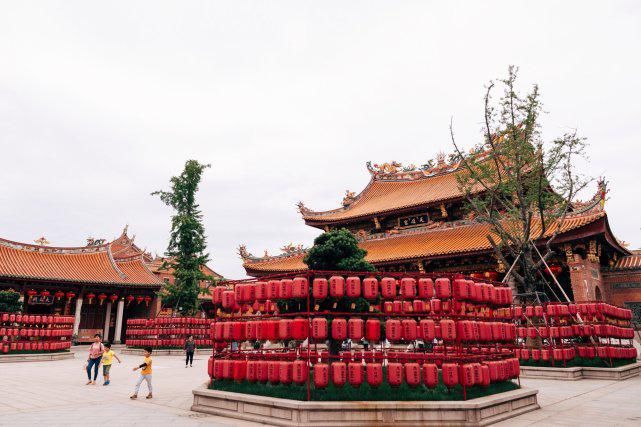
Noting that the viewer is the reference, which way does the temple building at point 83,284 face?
facing the viewer and to the right of the viewer

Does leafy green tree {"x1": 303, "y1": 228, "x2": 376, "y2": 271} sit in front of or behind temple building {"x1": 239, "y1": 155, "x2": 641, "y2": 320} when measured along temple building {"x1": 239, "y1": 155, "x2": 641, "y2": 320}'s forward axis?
in front

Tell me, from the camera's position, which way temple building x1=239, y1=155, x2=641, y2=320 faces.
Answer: facing the viewer and to the left of the viewer

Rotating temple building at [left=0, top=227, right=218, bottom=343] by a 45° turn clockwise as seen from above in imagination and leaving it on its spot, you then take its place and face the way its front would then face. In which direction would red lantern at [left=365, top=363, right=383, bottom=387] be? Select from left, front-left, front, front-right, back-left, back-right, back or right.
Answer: front

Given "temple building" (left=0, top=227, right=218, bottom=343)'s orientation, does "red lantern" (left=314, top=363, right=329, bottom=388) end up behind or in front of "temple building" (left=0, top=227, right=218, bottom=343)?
in front

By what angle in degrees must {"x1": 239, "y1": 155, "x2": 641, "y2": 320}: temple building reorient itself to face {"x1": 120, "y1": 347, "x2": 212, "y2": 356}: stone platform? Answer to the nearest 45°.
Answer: approximately 45° to its right

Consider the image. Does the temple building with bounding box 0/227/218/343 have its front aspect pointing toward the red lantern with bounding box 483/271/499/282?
yes

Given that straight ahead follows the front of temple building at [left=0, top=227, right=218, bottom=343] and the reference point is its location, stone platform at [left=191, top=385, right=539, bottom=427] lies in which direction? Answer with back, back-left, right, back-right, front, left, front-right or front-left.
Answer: front-right

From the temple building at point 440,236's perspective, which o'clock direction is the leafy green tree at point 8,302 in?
The leafy green tree is roughly at 1 o'clock from the temple building.

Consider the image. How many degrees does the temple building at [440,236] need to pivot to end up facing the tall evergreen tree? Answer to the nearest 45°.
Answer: approximately 45° to its right

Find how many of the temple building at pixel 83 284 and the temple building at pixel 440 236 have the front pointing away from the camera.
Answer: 0

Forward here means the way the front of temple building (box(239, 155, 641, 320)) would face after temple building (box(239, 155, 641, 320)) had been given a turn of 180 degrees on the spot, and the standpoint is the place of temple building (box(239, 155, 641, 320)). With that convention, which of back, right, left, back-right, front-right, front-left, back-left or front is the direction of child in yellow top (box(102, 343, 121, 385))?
back

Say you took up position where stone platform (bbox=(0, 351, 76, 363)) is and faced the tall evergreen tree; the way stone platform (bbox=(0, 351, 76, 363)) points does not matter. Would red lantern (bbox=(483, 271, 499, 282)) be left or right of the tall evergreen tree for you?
right

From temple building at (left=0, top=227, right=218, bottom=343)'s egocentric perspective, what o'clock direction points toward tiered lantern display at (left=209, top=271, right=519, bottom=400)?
The tiered lantern display is roughly at 1 o'clock from the temple building.
